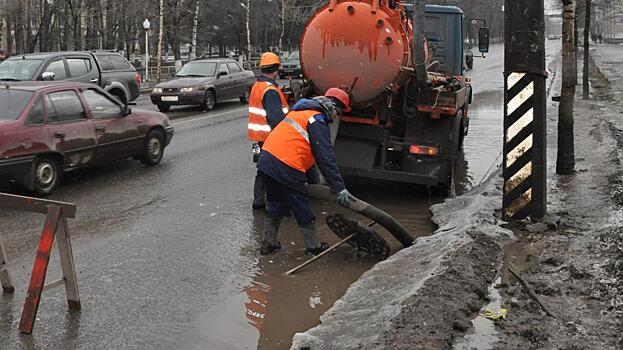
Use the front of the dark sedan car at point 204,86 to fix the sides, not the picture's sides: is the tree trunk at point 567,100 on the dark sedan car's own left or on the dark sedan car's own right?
on the dark sedan car's own left

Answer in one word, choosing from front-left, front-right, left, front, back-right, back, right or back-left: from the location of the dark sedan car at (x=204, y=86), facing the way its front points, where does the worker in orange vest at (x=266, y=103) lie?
front-left

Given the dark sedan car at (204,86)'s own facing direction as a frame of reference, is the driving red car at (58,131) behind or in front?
in front

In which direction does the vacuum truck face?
away from the camera

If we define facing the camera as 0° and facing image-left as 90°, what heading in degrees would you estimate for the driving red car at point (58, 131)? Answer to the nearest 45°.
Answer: approximately 225°

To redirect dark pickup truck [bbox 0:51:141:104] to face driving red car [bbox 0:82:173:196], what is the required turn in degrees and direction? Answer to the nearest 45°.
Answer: approximately 45° to its left

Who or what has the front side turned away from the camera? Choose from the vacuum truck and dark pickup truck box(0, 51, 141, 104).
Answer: the vacuum truck

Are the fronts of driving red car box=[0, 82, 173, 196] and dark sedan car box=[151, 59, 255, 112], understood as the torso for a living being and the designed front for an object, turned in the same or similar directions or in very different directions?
very different directions

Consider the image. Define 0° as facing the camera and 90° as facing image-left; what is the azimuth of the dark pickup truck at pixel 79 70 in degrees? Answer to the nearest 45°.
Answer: approximately 45°

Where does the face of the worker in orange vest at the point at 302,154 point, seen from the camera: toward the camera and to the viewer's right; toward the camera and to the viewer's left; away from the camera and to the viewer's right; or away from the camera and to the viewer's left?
away from the camera and to the viewer's right

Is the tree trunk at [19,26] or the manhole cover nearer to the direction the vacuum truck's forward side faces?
the tree trunk

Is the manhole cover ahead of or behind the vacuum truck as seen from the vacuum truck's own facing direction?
behind

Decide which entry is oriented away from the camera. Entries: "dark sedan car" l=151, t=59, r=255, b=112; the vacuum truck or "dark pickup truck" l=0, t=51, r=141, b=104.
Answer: the vacuum truck

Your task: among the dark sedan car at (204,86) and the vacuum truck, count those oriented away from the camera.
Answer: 1
